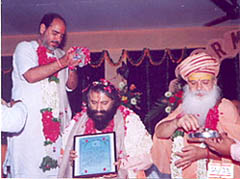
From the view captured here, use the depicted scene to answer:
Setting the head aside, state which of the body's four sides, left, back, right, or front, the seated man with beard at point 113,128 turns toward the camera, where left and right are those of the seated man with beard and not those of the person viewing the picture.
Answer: front

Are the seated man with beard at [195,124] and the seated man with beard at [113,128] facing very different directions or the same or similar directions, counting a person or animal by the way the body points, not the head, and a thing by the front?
same or similar directions

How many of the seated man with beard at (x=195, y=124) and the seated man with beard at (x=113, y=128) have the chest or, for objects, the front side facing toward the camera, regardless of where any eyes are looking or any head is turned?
2

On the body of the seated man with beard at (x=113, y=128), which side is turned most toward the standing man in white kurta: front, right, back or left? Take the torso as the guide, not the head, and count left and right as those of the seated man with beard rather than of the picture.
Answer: right

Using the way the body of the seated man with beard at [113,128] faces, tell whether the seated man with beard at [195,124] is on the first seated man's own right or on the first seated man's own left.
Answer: on the first seated man's own left

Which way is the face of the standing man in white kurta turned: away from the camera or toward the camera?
toward the camera

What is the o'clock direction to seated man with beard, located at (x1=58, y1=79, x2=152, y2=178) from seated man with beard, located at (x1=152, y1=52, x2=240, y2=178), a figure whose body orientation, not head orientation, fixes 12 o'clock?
seated man with beard, located at (x1=58, y1=79, x2=152, y2=178) is roughly at 3 o'clock from seated man with beard, located at (x1=152, y1=52, x2=240, y2=178).

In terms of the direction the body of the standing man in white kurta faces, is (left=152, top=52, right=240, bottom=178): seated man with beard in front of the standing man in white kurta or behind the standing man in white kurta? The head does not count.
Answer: in front
